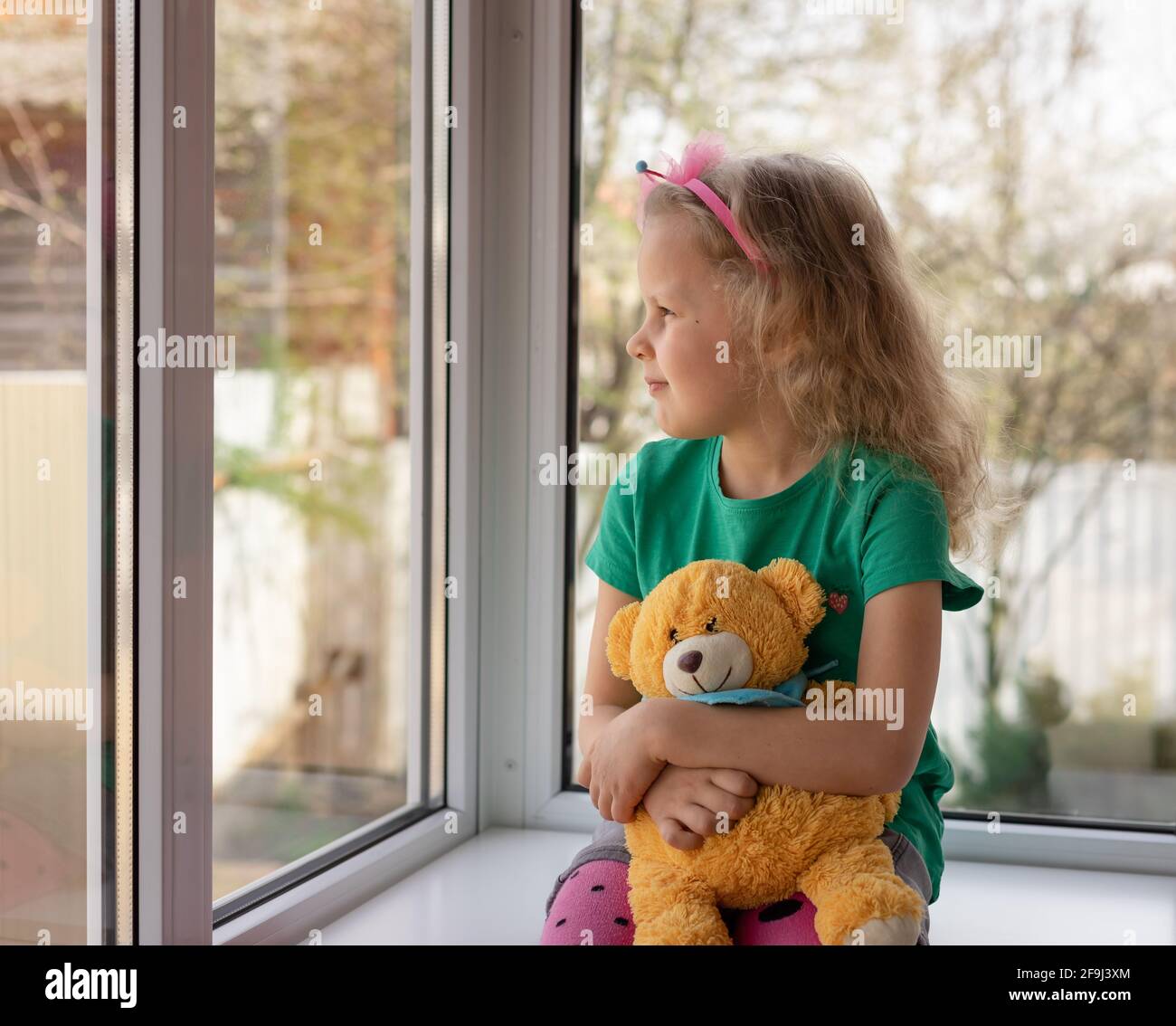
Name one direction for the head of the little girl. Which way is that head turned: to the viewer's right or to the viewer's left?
to the viewer's left

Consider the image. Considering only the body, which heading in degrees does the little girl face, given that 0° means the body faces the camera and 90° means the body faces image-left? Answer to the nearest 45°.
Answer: approximately 45°
